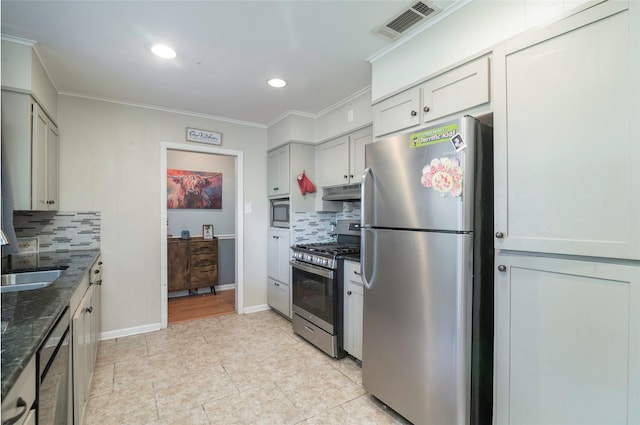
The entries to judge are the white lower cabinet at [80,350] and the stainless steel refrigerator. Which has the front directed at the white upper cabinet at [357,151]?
the white lower cabinet

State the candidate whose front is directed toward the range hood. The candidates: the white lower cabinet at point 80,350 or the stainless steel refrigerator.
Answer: the white lower cabinet

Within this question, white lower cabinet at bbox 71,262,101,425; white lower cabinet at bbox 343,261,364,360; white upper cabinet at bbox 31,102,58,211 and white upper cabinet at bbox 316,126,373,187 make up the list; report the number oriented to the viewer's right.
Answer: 2

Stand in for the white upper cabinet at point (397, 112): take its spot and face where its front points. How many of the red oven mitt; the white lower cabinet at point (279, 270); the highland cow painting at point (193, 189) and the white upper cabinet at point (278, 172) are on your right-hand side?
4

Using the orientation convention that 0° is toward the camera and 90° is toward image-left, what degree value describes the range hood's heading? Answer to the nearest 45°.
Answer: approximately 45°

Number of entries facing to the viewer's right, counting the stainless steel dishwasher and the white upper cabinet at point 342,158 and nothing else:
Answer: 1

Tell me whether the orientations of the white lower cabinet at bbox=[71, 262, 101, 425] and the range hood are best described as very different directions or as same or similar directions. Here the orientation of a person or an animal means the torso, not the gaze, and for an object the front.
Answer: very different directions

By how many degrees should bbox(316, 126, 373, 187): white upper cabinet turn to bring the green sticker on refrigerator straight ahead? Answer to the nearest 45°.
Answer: approximately 45° to its left

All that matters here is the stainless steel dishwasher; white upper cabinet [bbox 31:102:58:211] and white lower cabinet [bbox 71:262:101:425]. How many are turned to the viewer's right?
3

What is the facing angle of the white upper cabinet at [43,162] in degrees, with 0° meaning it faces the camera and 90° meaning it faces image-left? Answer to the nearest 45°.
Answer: approximately 270°

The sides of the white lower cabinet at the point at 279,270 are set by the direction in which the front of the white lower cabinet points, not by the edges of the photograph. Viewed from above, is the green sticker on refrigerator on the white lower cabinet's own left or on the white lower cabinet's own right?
on the white lower cabinet's own left

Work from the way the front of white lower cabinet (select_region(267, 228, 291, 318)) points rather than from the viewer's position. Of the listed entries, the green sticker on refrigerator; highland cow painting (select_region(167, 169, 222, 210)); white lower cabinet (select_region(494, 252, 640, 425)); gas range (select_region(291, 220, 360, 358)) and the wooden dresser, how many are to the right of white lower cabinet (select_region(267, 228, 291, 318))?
2

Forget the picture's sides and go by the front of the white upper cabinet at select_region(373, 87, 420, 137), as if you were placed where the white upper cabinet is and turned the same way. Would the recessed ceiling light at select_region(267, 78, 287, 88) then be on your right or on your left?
on your right

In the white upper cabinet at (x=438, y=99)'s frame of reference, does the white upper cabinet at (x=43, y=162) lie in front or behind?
in front

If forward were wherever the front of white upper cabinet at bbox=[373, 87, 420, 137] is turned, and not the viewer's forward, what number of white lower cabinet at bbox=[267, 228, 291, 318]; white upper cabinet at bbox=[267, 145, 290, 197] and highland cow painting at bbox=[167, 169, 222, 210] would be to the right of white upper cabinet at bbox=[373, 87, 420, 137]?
3

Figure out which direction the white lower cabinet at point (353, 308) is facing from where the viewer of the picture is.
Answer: facing the viewer and to the left of the viewer

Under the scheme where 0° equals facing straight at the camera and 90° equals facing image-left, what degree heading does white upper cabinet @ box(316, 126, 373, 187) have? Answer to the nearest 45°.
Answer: approximately 45°
